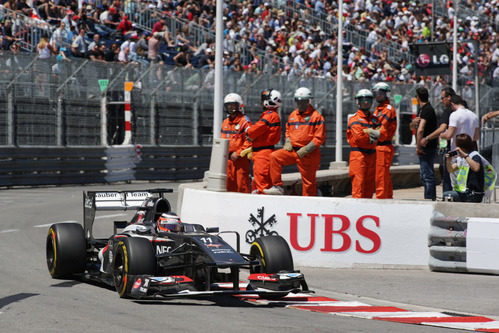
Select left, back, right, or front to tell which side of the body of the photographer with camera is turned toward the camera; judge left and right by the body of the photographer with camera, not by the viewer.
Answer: left

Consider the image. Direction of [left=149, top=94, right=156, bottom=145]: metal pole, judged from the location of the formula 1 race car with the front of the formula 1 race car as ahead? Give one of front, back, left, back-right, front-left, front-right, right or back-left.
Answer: back-left

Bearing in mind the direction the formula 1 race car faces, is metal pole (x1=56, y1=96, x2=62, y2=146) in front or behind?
behind

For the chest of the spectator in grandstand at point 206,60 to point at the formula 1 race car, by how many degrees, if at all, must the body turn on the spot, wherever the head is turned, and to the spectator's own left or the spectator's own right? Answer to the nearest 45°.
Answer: approximately 45° to the spectator's own right

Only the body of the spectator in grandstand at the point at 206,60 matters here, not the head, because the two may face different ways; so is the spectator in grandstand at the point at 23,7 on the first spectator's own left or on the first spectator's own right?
on the first spectator's own right

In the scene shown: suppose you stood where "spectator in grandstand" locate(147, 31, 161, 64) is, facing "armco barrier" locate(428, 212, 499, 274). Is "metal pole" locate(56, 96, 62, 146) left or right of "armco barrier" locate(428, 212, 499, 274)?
right

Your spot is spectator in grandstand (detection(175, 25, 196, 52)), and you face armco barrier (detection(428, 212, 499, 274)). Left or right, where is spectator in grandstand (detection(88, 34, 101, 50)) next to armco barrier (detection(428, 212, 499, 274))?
right

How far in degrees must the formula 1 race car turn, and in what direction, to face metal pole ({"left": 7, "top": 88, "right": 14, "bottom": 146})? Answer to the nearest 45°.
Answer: approximately 135° to its left

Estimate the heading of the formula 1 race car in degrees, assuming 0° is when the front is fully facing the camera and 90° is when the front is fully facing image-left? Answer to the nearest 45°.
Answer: approximately 315°

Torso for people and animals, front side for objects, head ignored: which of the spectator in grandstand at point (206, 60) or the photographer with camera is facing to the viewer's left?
the photographer with camera
